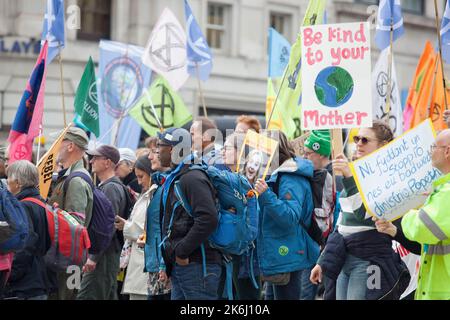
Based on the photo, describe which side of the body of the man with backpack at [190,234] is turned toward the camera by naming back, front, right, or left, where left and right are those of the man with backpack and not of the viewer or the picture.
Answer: left

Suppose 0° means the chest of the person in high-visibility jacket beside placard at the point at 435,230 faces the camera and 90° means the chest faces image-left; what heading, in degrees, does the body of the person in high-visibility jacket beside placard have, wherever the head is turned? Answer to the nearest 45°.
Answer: approximately 90°

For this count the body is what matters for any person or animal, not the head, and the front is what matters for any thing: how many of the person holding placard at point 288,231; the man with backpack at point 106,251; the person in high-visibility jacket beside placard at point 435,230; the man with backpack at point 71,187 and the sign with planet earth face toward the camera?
1

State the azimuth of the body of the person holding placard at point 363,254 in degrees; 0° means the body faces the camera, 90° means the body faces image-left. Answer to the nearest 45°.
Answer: approximately 45°

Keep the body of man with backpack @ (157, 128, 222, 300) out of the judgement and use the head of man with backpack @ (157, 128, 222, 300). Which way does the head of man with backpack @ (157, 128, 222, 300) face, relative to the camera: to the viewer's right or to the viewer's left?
to the viewer's left

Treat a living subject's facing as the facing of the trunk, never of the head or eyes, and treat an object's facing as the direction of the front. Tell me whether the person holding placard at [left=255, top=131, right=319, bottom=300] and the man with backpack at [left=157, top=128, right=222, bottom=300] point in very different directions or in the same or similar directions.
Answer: same or similar directions

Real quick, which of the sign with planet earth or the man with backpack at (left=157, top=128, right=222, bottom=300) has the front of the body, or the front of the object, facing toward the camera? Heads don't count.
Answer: the sign with planet earth

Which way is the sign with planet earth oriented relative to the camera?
toward the camera
